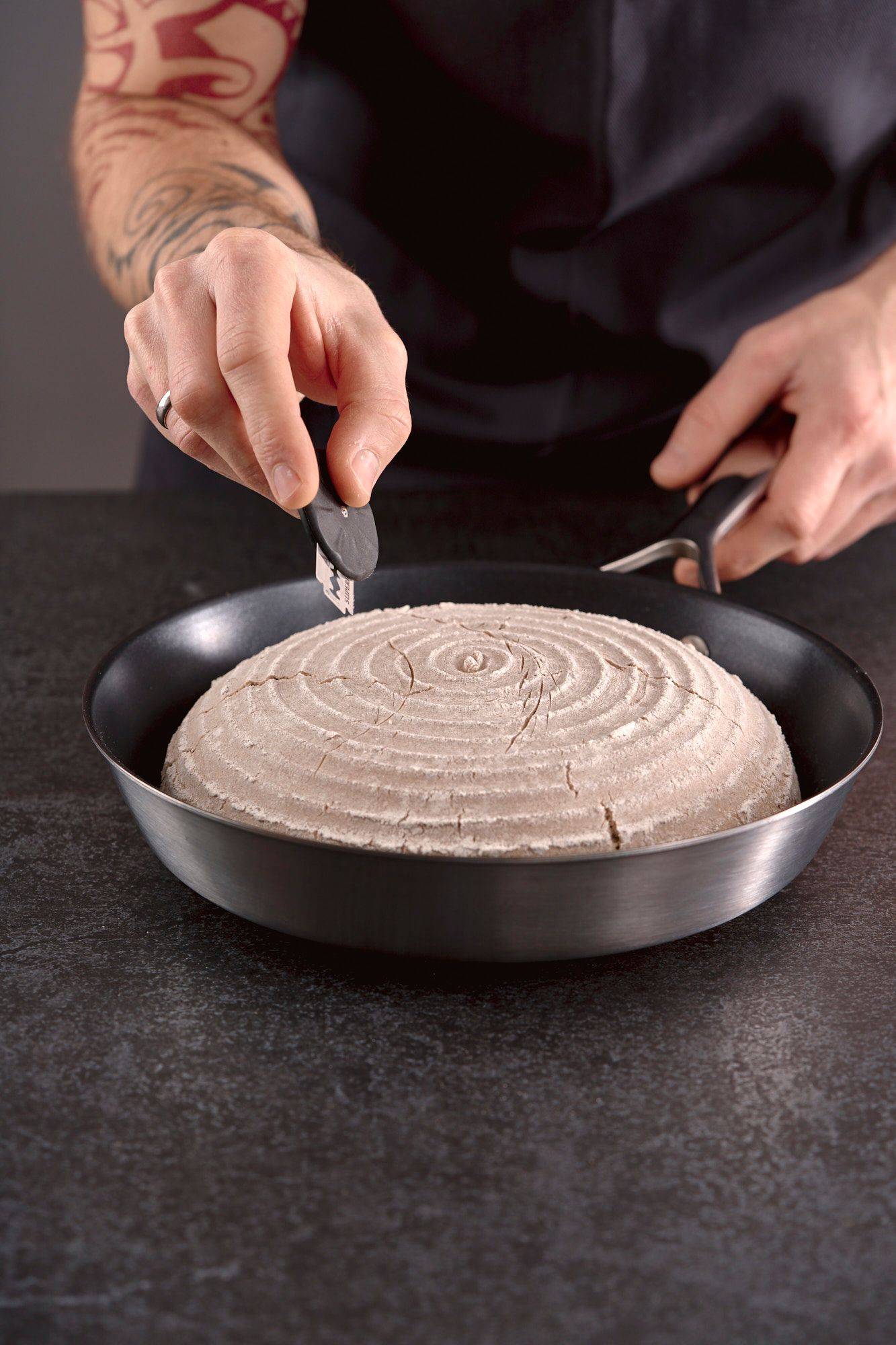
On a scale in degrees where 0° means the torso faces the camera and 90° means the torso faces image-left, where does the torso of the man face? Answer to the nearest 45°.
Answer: approximately 0°

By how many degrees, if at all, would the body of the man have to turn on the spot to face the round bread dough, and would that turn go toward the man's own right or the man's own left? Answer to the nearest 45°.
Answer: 0° — they already face it
